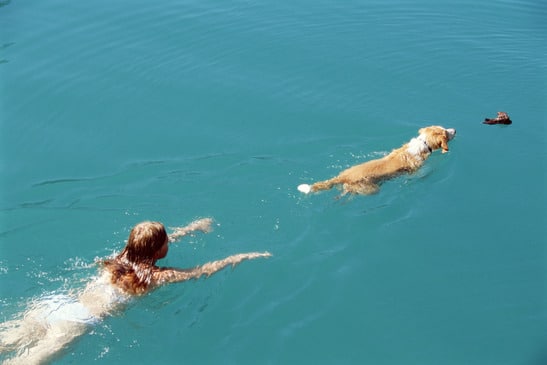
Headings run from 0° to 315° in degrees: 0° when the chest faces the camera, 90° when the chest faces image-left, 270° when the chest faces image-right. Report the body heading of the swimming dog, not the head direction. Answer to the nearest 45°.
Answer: approximately 225°

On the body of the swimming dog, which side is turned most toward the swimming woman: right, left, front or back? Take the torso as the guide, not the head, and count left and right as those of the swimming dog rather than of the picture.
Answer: back

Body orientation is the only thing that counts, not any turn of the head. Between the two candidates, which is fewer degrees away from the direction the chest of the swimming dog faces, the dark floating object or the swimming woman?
the dark floating object

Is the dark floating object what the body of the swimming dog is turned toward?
yes
